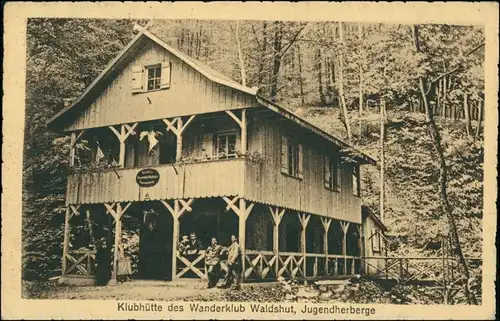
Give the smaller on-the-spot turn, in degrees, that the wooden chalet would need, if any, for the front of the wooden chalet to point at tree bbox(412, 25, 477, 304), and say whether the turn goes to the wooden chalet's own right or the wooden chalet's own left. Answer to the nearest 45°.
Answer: approximately 135° to the wooden chalet's own left

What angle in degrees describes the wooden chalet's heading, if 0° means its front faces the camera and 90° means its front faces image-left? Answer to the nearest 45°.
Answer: approximately 45°

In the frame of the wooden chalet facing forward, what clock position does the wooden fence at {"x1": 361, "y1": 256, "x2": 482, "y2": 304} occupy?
The wooden fence is roughly at 8 o'clock from the wooden chalet.
